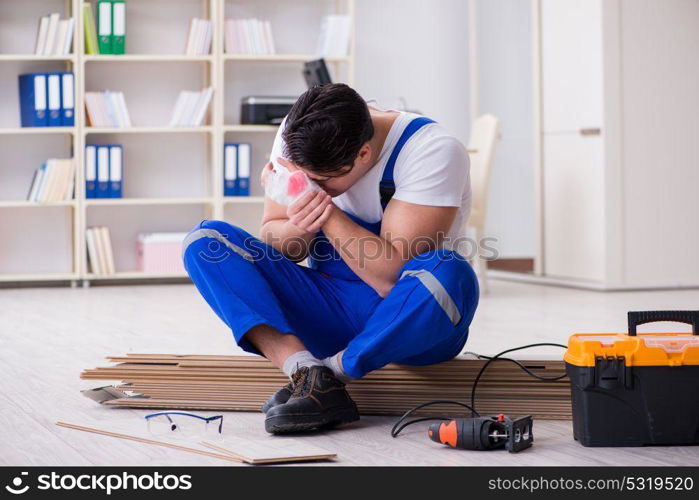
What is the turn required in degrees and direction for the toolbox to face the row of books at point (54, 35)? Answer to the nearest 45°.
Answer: approximately 135° to its right

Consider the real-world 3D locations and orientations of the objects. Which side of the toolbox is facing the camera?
front

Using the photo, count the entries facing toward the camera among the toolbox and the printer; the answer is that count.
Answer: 2

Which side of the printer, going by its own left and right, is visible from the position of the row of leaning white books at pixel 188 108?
right

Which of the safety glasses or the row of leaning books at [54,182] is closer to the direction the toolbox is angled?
the safety glasses

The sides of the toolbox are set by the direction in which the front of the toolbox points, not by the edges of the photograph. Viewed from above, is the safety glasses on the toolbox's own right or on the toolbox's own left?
on the toolbox's own right

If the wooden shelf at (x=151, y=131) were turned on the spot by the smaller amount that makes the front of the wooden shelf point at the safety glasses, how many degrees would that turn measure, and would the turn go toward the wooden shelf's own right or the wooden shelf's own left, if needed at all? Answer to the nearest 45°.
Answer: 0° — it already faces it

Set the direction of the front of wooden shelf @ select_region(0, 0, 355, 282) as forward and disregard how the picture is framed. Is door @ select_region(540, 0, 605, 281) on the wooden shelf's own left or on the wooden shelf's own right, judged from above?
on the wooden shelf's own left

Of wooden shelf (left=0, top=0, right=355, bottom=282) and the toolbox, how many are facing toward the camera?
2

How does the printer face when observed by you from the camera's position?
facing the viewer

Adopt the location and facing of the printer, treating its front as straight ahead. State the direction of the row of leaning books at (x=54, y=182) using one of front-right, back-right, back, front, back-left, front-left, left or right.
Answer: right
